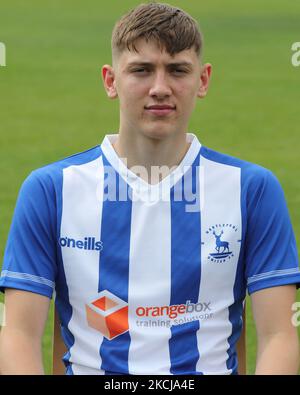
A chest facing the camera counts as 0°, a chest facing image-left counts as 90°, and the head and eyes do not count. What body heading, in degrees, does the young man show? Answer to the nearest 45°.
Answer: approximately 0°
